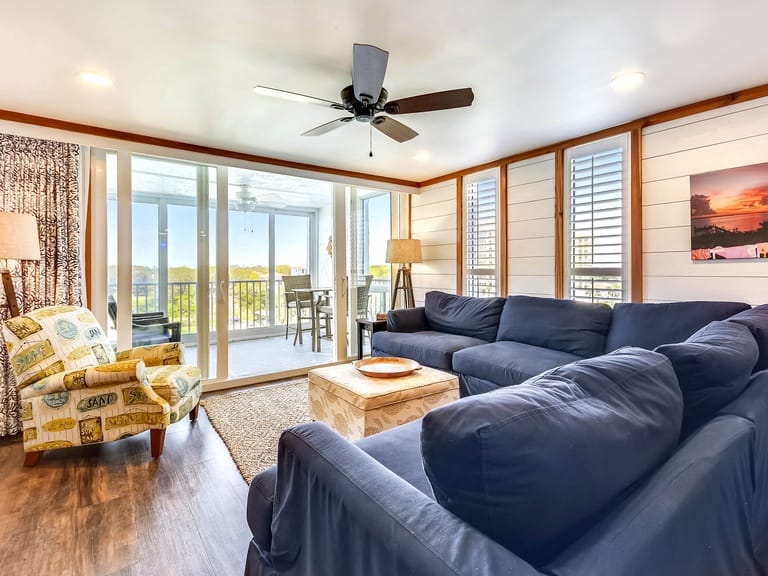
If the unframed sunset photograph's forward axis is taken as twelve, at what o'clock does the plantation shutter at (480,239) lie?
The plantation shutter is roughly at 2 o'clock from the unframed sunset photograph.

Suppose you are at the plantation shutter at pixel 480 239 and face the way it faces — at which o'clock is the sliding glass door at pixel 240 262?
The sliding glass door is roughly at 1 o'clock from the plantation shutter.

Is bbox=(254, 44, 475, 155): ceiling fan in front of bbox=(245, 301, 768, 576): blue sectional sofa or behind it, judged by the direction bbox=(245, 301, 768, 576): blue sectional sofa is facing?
in front

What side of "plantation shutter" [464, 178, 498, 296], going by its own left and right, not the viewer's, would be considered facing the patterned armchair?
front

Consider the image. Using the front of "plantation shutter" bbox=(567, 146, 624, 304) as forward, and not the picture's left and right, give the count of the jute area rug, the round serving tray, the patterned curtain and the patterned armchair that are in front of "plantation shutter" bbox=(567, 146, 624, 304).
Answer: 4

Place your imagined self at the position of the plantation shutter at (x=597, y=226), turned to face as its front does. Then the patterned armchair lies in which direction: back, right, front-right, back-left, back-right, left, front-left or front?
front

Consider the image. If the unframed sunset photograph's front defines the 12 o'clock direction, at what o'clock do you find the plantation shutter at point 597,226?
The plantation shutter is roughly at 2 o'clock from the unframed sunset photograph.

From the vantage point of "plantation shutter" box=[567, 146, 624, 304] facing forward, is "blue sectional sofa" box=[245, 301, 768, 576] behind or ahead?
ahead

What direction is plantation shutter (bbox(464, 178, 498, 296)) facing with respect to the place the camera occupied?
facing the viewer and to the left of the viewer

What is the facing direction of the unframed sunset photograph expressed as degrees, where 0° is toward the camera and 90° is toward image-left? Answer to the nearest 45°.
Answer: approximately 45°

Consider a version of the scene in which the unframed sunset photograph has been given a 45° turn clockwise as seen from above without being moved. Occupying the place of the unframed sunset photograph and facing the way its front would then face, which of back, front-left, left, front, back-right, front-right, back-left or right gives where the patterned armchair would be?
front-left
